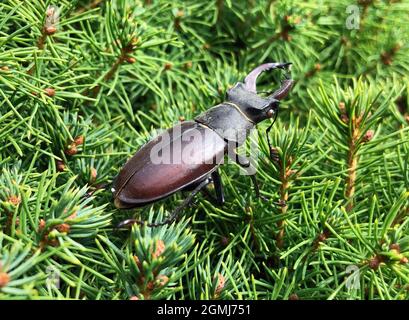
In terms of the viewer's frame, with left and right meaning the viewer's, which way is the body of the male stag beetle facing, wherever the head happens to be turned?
facing away from the viewer and to the right of the viewer
